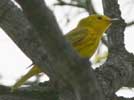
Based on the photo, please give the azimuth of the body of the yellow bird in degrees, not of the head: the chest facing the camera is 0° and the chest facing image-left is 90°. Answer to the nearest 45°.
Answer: approximately 270°
